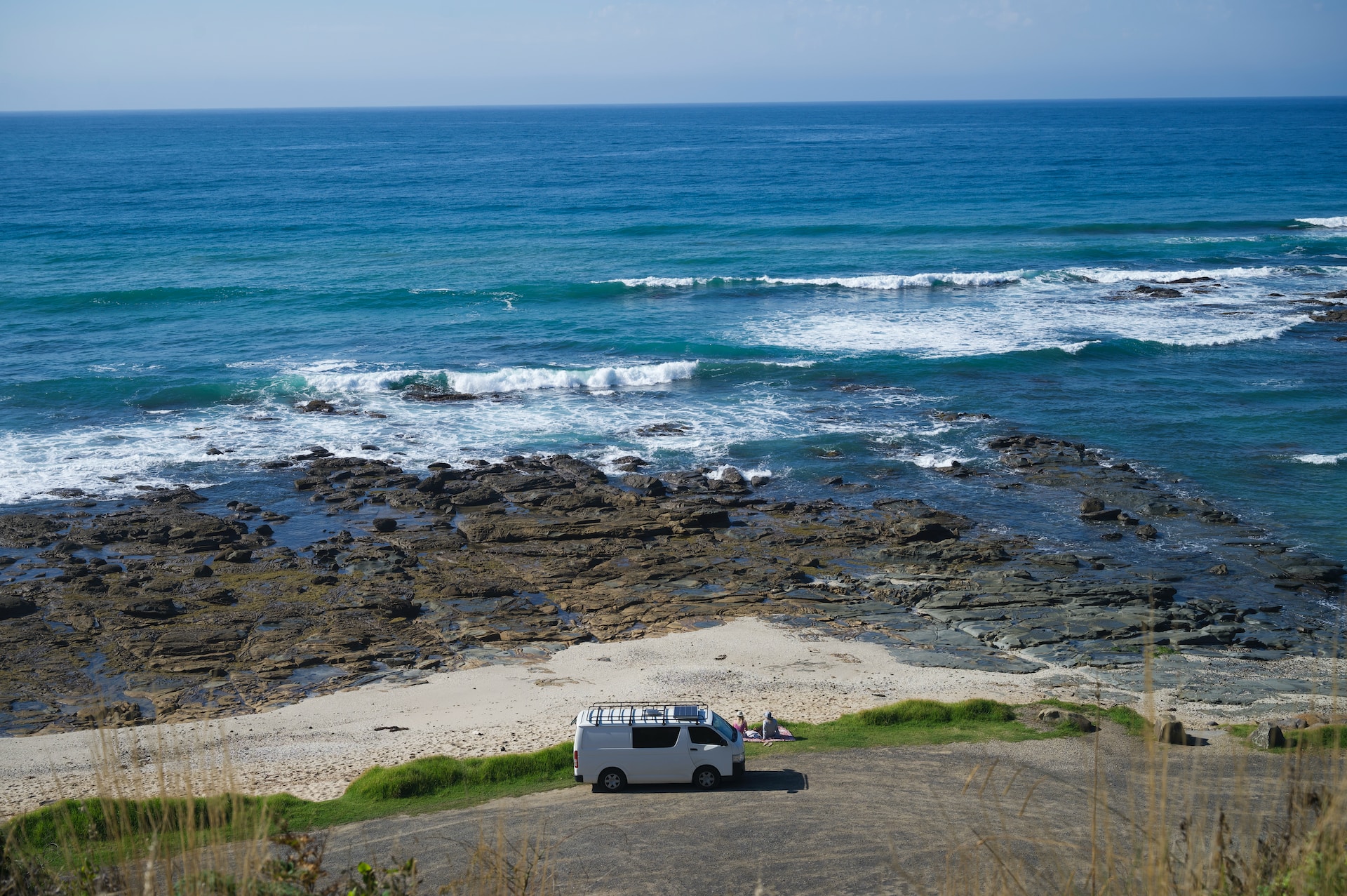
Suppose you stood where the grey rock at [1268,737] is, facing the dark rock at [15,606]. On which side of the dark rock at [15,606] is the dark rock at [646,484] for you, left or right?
right

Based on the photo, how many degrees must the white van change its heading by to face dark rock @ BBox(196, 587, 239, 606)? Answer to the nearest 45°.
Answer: approximately 135° to its left

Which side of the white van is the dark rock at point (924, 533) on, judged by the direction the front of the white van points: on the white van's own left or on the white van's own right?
on the white van's own left

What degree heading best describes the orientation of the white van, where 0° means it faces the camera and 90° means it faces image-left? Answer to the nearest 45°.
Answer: approximately 270°

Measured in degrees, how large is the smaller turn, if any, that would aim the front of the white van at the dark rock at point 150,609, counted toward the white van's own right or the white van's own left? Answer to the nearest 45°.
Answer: approximately 135° to the white van's own left

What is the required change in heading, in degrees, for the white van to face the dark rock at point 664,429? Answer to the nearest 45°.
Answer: approximately 90° to its left

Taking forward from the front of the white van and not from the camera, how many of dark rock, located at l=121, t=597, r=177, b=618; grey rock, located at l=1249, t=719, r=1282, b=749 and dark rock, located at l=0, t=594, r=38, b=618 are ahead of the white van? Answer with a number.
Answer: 1

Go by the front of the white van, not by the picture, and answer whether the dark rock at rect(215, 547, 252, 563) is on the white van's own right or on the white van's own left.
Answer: on the white van's own left

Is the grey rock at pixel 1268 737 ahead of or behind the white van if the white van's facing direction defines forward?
ahead

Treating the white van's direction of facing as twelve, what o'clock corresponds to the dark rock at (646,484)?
The dark rock is roughly at 9 o'clock from the white van.
